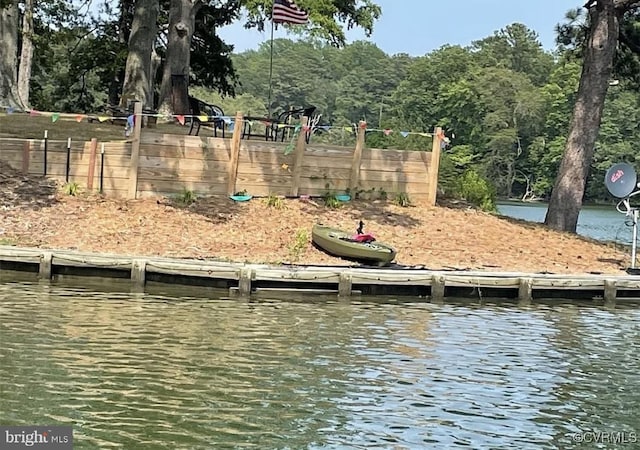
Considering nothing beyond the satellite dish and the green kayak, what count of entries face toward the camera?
1

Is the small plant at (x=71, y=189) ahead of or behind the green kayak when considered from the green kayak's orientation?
ahead

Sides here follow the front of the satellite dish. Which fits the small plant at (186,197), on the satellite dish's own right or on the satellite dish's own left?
on the satellite dish's own right

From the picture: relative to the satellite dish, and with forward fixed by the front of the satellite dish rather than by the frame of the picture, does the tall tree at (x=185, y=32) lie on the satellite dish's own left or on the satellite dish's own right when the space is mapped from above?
on the satellite dish's own right

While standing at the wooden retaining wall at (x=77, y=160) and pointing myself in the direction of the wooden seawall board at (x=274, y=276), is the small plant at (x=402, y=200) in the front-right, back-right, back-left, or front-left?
front-left

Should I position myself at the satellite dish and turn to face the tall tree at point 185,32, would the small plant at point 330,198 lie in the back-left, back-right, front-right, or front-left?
front-left

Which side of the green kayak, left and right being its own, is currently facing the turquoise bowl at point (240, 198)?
front

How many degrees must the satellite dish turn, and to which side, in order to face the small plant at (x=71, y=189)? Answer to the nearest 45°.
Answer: approximately 90° to its right

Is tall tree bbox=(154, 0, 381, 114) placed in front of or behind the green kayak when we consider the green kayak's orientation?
in front

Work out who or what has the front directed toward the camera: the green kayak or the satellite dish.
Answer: the satellite dish

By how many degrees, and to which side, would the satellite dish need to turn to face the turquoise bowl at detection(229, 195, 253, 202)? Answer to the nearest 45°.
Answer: approximately 90° to its right

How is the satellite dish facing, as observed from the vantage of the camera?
facing the viewer

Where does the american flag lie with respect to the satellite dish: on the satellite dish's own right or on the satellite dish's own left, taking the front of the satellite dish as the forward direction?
on the satellite dish's own right

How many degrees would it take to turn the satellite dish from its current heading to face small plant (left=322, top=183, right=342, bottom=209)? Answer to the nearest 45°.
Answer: approximately 90° to its right

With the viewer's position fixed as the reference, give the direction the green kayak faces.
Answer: facing away from the viewer and to the left of the viewer
